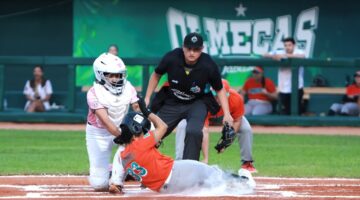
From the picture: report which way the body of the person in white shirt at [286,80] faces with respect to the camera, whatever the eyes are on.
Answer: toward the camera

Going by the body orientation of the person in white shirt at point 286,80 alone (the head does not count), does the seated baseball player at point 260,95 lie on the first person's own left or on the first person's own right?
on the first person's own right

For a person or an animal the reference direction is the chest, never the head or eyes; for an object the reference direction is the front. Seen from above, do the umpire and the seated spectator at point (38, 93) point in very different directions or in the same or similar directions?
same or similar directions

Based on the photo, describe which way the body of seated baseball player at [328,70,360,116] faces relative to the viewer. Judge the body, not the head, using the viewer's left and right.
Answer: facing the viewer and to the left of the viewer

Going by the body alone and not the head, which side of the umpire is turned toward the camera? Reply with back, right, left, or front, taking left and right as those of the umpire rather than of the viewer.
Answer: front

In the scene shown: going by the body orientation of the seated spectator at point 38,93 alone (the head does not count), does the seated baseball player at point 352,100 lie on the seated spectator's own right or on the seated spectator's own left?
on the seated spectator's own left

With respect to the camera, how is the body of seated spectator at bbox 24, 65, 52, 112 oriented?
toward the camera

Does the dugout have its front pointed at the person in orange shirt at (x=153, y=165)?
yes

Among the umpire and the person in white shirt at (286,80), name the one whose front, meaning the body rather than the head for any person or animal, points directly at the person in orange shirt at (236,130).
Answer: the person in white shirt

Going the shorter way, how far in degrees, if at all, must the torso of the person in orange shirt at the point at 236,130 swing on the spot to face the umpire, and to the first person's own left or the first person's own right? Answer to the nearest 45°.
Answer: approximately 45° to the first person's own right

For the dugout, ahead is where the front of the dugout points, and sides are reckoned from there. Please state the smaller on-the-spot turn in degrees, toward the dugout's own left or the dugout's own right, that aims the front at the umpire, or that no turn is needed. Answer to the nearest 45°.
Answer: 0° — it already faces them
